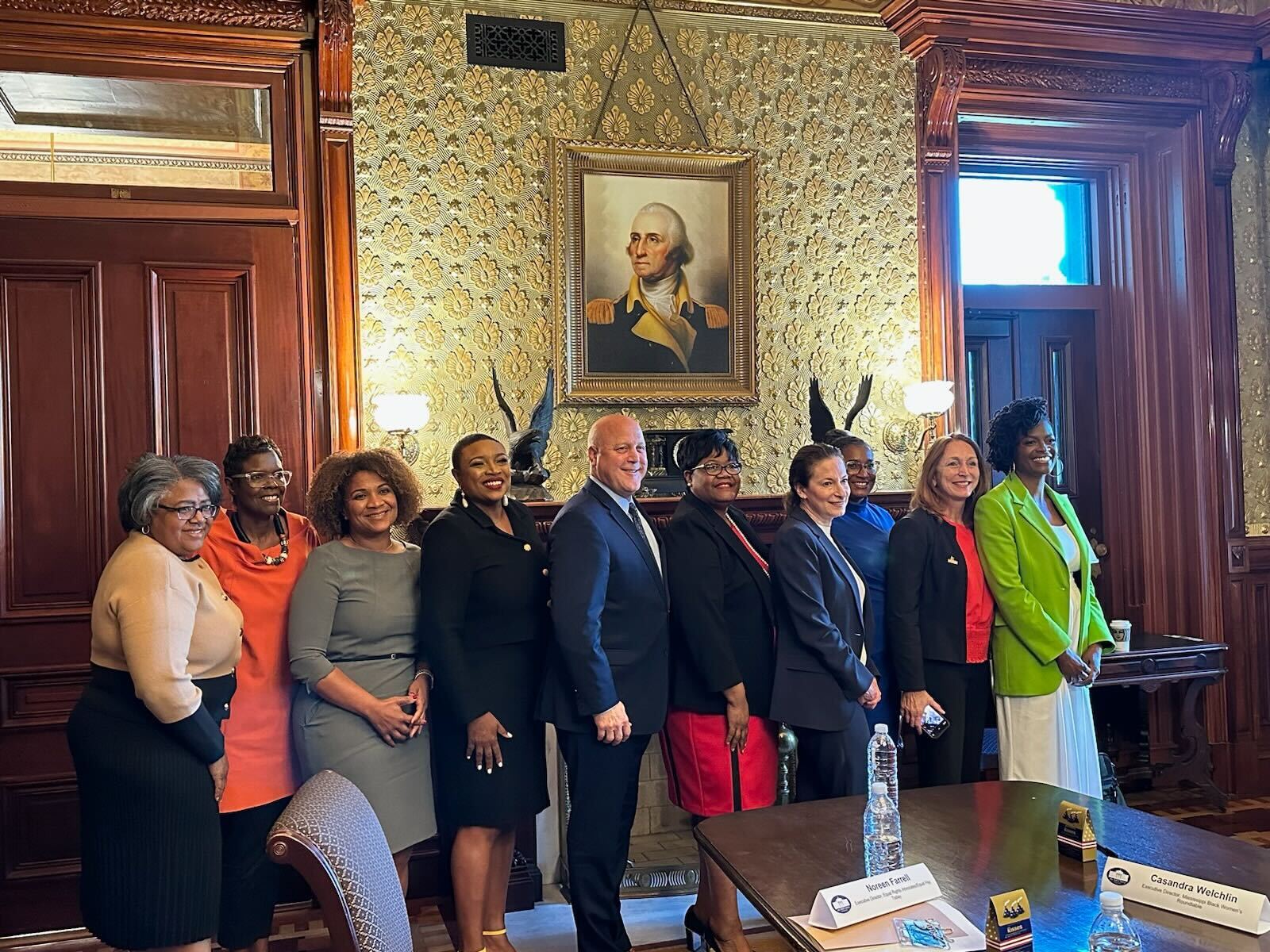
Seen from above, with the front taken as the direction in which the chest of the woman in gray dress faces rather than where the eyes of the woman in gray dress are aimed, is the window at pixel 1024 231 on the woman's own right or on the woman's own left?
on the woman's own left

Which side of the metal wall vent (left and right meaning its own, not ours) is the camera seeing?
front

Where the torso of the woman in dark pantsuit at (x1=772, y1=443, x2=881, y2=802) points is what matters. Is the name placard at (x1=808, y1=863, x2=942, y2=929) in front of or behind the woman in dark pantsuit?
in front

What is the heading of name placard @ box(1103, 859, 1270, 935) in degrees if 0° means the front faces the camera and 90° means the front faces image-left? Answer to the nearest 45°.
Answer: approximately 45°

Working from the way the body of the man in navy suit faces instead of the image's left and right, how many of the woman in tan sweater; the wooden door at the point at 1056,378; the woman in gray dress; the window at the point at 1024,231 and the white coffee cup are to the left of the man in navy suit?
3

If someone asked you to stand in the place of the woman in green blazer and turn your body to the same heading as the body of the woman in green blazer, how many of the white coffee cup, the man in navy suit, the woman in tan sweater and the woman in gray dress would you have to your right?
3

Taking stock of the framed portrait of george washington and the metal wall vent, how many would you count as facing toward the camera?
2

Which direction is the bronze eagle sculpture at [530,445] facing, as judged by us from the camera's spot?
facing the viewer and to the right of the viewer

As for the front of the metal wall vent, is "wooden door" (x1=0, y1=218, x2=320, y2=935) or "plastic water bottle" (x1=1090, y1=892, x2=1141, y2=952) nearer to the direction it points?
the plastic water bottle

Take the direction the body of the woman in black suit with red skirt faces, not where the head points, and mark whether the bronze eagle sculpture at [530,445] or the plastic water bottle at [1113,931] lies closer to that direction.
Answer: the plastic water bottle

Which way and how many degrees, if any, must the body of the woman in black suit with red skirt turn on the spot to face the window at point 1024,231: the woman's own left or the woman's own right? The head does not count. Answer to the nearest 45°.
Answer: approximately 90° to the woman's own left
